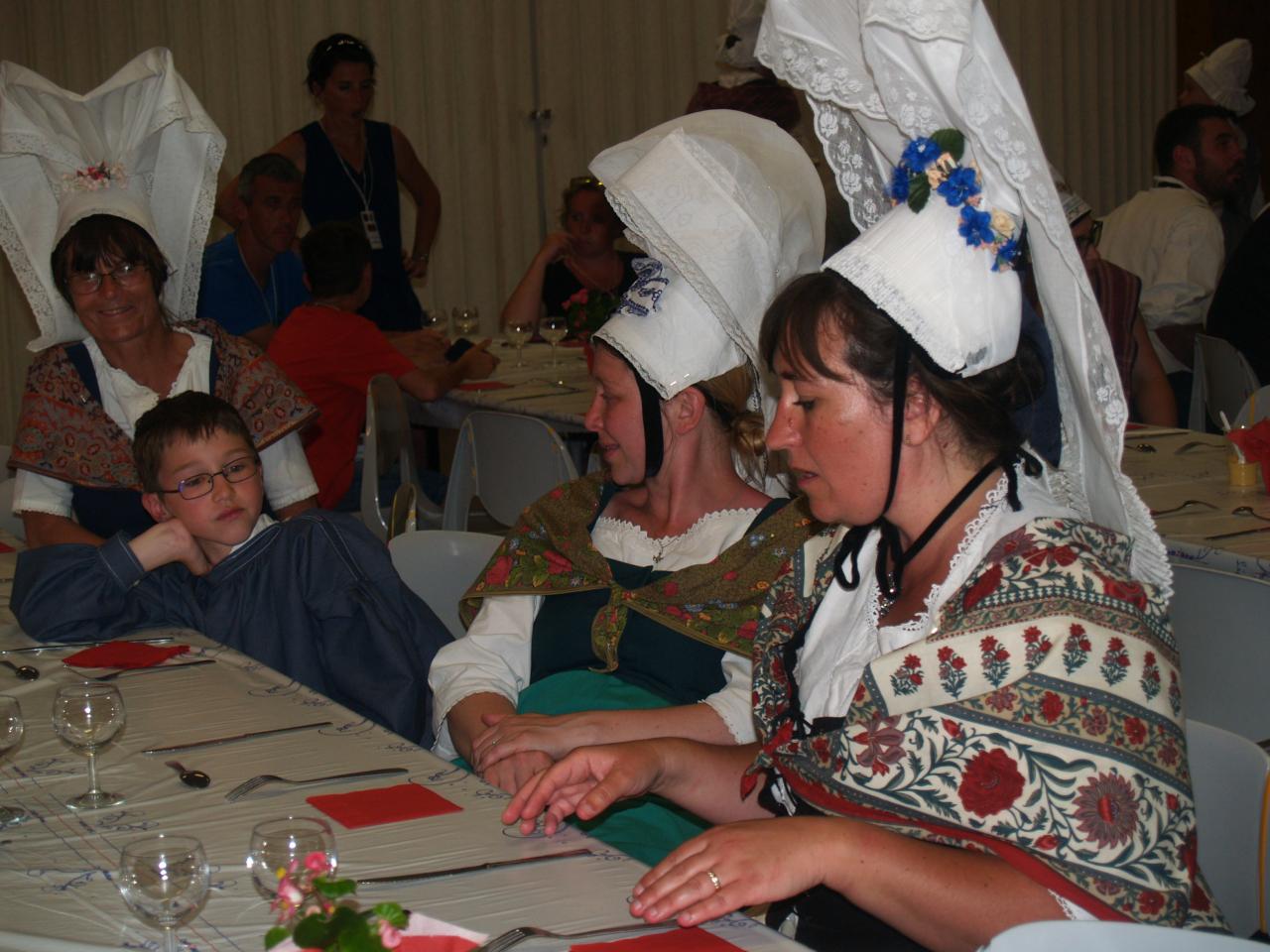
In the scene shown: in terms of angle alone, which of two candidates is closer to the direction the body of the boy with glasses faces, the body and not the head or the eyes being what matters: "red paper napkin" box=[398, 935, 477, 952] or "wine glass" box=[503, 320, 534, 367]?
the red paper napkin

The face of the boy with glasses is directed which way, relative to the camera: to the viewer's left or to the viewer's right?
to the viewer's right

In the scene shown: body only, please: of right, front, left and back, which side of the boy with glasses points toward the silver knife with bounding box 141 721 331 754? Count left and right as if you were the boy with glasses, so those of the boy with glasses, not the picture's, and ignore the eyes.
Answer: front

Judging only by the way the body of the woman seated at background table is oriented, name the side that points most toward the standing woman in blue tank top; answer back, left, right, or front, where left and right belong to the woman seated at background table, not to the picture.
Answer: right

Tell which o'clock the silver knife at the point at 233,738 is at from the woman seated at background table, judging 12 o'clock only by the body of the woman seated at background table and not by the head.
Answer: The silver knife is roughly at 12 o'clock from the woman seated at background table.

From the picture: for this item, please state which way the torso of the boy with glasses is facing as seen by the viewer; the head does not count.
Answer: toward the camera

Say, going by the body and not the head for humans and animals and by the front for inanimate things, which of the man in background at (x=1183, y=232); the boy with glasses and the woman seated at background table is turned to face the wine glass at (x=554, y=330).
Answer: the woman seated at background table

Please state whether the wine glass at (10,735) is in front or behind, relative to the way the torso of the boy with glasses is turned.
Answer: in front

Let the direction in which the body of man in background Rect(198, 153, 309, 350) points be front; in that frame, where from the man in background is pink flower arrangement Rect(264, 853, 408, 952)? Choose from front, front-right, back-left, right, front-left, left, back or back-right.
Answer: front-right

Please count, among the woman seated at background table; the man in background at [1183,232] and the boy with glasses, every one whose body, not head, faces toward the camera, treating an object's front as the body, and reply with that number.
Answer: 2

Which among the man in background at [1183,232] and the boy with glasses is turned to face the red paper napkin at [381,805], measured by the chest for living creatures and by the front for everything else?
the boy with glasses

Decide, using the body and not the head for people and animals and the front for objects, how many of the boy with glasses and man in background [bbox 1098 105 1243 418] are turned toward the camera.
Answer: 1

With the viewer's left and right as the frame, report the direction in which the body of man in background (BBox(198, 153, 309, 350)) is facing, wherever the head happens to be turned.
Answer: facing the viewer and to the right of the viewer

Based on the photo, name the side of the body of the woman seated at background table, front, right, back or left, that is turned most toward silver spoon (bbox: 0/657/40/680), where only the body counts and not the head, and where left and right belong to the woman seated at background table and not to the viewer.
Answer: front

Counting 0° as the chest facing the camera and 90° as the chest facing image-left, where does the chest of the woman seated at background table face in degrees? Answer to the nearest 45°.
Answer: approximately 0°
